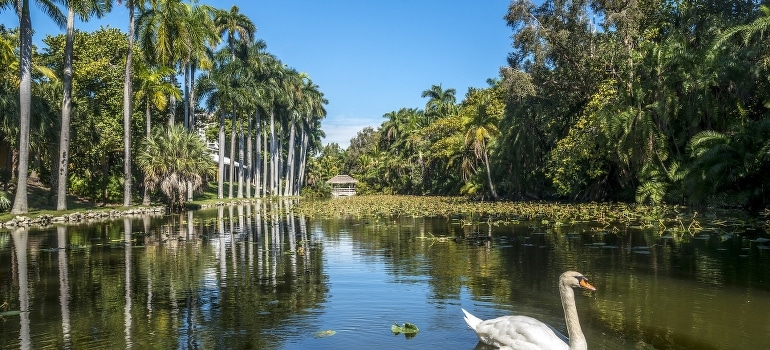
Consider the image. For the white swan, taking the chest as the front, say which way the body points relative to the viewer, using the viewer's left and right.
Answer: facing to the right of the viewer

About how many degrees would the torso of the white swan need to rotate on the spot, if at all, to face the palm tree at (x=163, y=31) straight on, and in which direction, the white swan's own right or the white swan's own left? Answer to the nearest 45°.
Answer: approximately 135° to the white swan's own left

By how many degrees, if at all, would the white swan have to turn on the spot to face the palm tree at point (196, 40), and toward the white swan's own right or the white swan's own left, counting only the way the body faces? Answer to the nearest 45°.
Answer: approximately 135° to the white swan's own left

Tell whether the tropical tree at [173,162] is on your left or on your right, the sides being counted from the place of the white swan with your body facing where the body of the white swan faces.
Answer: on your left

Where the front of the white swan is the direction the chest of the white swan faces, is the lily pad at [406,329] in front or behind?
behind

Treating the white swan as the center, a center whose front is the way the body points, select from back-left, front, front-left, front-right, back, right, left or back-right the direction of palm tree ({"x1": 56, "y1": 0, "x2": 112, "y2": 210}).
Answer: back-left

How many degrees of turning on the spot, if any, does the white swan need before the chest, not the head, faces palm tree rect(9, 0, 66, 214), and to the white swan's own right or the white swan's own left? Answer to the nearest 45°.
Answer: approximately 135° to the white swan's own left

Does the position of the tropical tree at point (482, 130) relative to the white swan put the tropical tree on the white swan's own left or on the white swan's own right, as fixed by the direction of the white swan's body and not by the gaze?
on the white swan's own left
